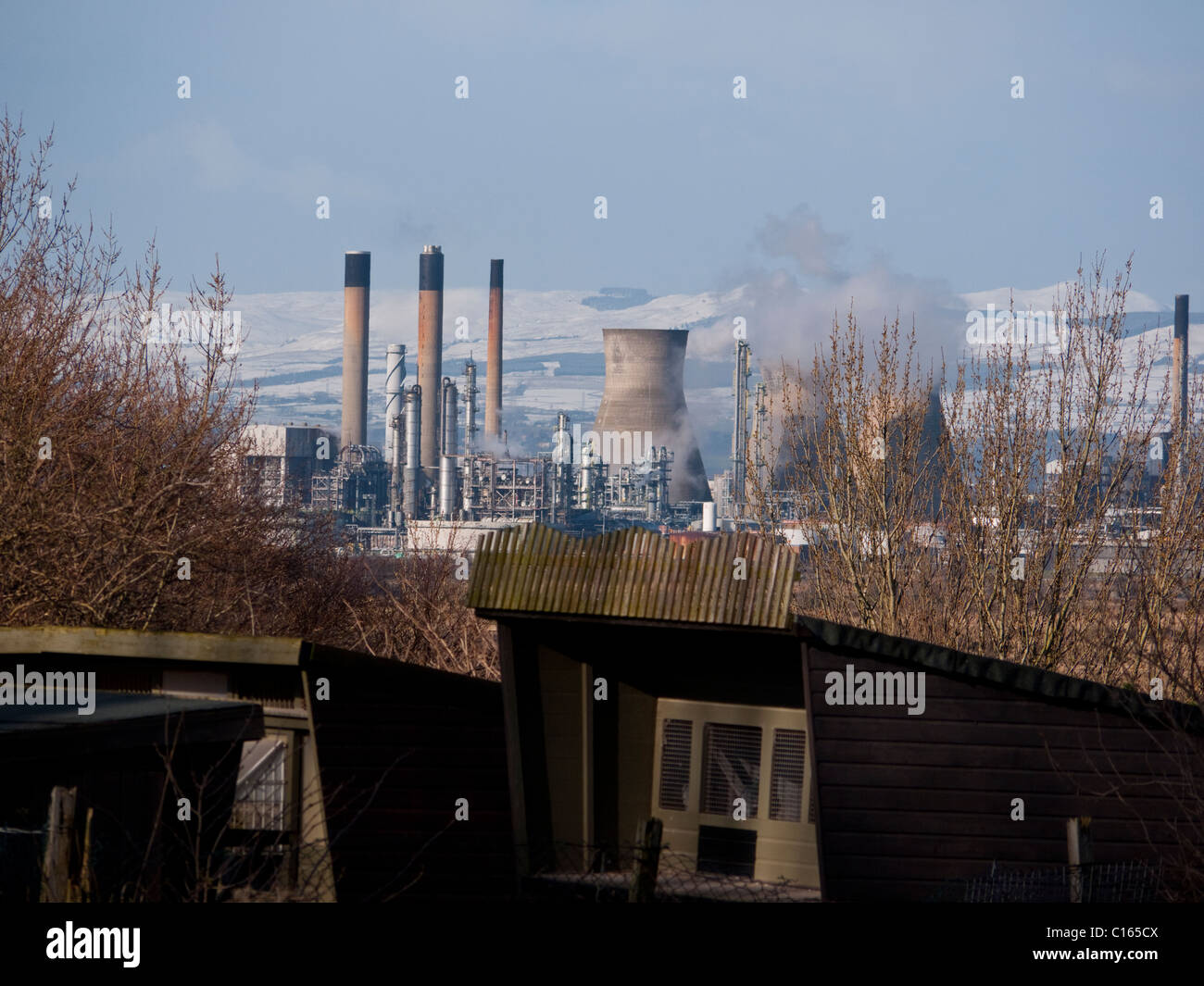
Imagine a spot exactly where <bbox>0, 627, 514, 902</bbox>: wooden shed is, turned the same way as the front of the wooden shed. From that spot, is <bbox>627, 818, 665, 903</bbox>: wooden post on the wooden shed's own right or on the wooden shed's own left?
on the wooden shed's own left

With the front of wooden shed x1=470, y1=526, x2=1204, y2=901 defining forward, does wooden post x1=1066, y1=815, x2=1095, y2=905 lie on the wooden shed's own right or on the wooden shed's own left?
on the wooden shed's own left

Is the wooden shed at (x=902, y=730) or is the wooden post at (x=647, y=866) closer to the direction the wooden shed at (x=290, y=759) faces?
the wooden post

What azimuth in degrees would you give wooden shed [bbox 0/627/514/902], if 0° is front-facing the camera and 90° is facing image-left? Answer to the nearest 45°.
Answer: approximately 45°
